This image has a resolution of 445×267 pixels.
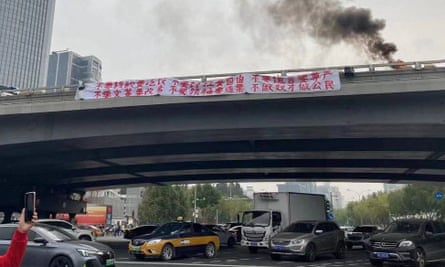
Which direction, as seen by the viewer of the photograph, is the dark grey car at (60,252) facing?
facing the viewer and to the right of the viewer

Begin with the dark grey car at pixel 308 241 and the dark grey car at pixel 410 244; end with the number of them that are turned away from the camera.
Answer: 0

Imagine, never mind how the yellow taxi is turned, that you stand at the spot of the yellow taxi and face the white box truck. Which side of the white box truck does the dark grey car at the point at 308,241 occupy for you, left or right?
right

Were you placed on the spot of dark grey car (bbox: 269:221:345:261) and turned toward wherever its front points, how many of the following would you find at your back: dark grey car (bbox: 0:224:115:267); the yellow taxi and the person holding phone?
0

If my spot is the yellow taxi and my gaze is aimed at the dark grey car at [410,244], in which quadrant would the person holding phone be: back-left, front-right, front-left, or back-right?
front-right

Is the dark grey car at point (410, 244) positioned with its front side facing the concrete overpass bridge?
no

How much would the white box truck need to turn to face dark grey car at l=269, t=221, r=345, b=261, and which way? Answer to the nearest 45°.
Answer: approximately 45° to its left

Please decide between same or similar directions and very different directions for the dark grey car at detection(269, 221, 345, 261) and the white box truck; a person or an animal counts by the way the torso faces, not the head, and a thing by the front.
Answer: same or similar directions

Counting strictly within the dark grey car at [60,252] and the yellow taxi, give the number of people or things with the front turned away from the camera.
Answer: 0

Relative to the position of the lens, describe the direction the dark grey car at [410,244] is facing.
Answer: facing the viewer and to the left of the viewer

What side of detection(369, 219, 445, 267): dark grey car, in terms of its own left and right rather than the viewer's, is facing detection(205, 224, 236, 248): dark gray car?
right

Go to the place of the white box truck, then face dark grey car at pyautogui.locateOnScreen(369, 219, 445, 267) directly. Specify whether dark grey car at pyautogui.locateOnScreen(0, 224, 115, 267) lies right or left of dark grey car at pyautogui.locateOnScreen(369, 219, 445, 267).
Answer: right

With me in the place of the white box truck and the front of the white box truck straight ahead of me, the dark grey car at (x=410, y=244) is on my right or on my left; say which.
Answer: on my left

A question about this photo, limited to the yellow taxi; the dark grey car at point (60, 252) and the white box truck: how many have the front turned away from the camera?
0

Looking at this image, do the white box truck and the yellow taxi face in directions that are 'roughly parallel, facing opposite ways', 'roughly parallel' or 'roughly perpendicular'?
roughly parallel

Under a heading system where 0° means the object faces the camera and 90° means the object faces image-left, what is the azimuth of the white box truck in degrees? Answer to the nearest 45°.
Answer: approximately 45°
